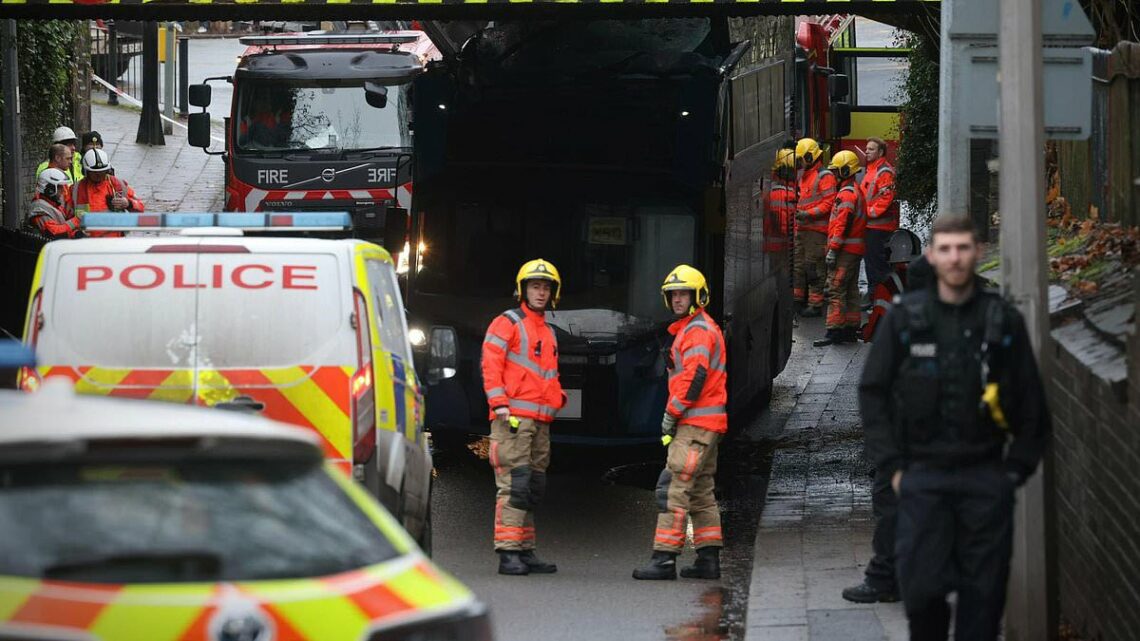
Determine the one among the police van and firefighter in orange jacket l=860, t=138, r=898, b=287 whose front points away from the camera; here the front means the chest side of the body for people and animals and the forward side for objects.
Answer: the police van

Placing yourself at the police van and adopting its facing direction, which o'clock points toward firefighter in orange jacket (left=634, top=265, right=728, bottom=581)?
The firefighter in orange jacket is roughly at 4 o'clock from the police van.

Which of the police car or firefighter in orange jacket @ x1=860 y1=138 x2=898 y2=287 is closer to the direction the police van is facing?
the firefighter in orange jacket

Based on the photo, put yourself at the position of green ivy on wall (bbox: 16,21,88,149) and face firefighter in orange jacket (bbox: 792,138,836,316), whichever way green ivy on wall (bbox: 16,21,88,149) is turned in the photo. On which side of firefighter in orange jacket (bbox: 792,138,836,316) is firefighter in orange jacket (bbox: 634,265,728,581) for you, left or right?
right

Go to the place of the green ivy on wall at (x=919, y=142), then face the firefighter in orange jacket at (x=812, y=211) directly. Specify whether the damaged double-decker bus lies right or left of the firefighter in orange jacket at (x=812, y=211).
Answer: left

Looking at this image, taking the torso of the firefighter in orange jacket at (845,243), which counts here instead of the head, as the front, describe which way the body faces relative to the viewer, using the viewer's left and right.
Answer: facing to the left of the viewer

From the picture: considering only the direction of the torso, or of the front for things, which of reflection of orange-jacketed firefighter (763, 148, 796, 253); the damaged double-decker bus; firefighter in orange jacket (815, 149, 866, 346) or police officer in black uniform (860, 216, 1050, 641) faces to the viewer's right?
reflection of orange-jacketed firefighter (763, 148, 796, 253)
